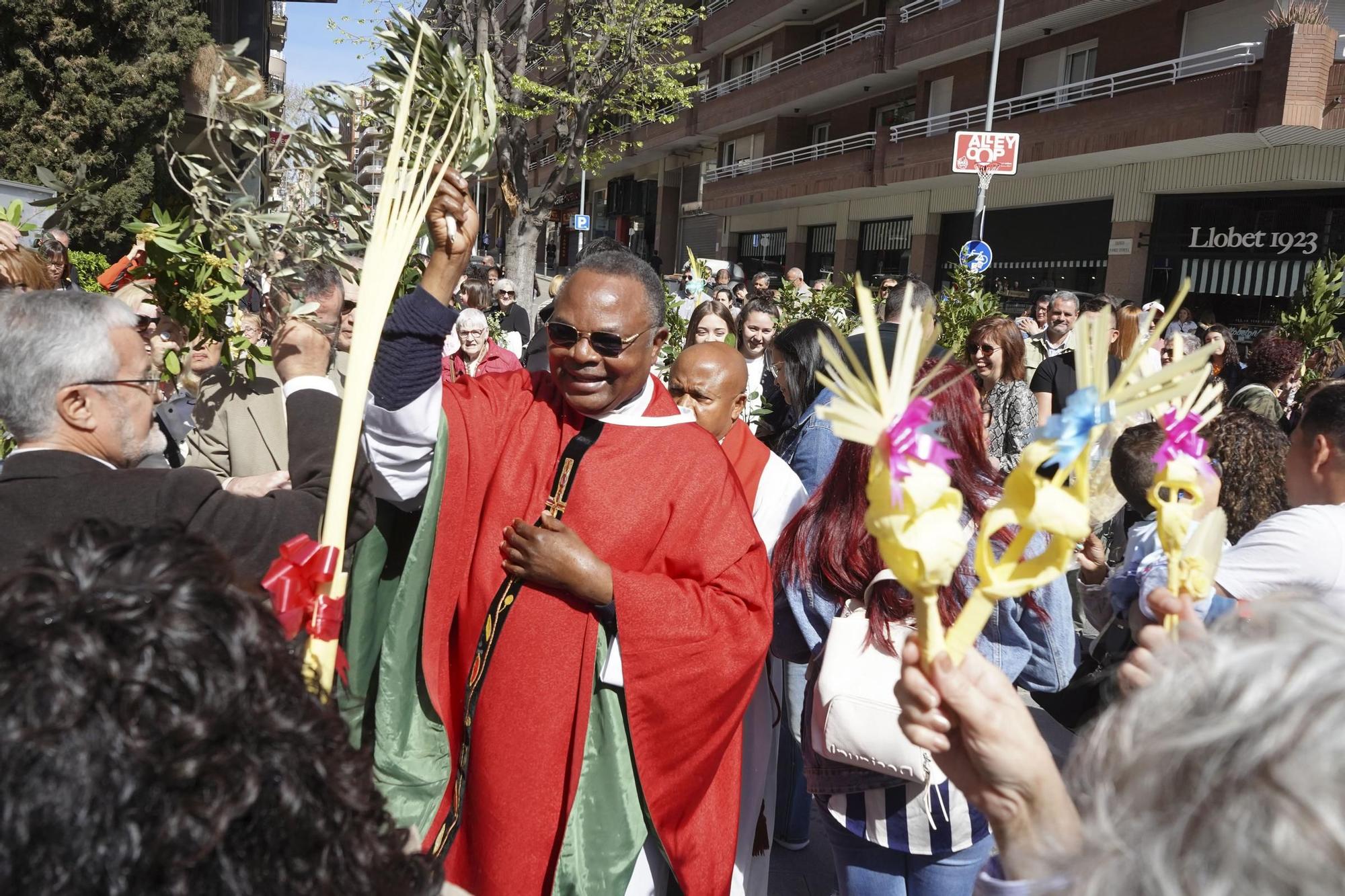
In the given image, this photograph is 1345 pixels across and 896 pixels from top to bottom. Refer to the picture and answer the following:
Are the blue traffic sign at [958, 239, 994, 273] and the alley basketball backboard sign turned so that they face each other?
no

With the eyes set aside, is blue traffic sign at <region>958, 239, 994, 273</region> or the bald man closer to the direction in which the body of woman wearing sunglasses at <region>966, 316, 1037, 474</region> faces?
the bald man

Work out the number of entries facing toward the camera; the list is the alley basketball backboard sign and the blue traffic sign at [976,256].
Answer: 2

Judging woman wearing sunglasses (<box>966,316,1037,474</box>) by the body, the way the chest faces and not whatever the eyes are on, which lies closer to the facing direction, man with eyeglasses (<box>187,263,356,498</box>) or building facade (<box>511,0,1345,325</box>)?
the man with eyeglasses

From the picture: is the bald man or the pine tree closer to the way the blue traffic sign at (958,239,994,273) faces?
the bald man

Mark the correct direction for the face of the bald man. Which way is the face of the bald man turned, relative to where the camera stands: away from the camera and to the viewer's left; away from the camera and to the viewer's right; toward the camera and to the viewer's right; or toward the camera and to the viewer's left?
toward the camera and to the viewer's left

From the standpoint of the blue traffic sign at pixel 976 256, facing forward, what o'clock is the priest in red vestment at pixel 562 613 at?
The priest in red vestment is roughly at 12 o'clock from the blue traffic sign.

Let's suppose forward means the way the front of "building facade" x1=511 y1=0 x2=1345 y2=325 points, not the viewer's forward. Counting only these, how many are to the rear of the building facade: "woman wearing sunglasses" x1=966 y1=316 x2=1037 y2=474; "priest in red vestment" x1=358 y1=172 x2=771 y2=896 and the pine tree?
0

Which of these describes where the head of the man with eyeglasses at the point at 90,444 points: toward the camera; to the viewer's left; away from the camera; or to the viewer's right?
to the viewer's right

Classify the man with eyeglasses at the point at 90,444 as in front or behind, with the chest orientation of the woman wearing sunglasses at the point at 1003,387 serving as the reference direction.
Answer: in front

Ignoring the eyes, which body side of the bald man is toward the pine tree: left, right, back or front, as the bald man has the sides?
right

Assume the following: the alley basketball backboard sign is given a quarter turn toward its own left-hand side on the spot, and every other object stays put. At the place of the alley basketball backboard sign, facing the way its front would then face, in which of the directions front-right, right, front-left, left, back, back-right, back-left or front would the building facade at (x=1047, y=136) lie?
left

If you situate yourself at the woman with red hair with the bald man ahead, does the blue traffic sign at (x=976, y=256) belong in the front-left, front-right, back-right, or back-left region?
front-right

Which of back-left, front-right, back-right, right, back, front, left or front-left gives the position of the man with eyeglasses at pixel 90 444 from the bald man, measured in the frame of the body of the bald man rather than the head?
front

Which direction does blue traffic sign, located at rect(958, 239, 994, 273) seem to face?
toward the camera

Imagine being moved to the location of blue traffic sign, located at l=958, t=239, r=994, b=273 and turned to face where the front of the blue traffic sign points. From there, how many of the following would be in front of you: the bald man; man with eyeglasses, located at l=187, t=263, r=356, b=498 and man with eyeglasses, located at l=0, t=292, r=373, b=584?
3

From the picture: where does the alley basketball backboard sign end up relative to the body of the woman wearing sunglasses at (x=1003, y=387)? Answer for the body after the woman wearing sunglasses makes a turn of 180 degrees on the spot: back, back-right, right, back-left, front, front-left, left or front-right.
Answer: front-left

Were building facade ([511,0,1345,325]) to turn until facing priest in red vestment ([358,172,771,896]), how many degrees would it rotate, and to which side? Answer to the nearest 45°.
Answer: approximately 45° to its left

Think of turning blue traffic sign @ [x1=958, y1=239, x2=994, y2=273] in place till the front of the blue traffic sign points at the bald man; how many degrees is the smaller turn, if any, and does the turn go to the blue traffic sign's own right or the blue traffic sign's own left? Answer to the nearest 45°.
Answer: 0° — it already faces them

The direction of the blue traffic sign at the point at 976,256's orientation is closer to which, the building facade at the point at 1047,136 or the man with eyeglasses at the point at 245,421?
the man with eyeglasses

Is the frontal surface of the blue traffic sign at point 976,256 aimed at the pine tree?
no

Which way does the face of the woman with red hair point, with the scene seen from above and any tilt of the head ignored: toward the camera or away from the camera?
away from the camera
